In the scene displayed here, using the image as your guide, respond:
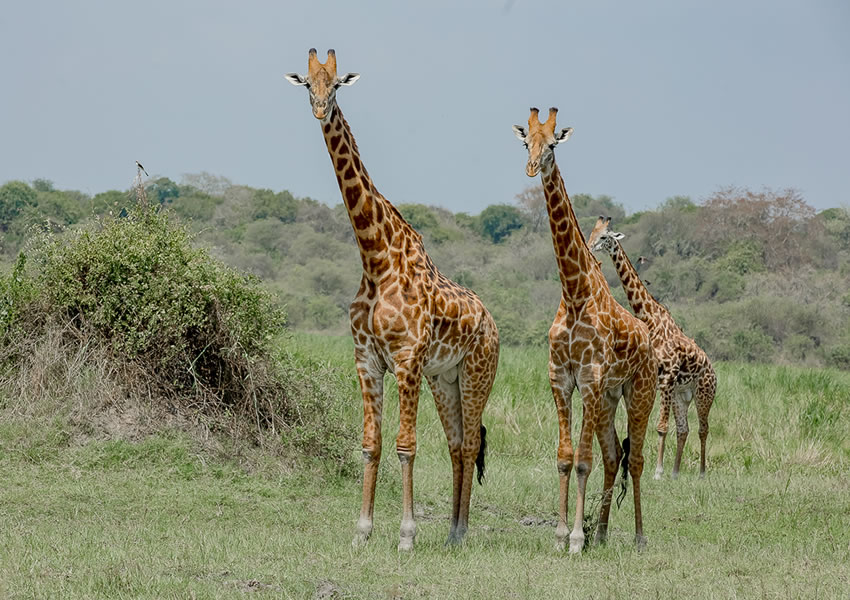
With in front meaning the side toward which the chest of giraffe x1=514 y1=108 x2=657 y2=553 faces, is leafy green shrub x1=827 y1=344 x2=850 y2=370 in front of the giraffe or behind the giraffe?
behind

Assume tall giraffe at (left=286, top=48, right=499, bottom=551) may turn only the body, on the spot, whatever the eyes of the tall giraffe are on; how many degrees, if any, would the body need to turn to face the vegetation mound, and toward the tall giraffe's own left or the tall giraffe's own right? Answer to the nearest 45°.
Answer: approximately 90° to the tall giraffe's own right

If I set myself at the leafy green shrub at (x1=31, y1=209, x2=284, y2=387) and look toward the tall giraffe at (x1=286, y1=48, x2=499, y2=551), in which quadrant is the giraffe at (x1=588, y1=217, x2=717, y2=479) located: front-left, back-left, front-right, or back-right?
front-left

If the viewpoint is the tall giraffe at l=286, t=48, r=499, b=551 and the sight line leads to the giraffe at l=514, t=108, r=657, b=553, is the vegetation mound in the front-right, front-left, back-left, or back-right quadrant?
back-left

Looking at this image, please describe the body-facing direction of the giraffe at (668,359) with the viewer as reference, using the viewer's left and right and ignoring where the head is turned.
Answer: facing the viewer and to the left of the viewer

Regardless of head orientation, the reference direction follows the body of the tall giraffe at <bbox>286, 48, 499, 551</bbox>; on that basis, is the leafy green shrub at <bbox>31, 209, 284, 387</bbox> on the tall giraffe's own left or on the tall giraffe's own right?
on the tall giraffe's own right

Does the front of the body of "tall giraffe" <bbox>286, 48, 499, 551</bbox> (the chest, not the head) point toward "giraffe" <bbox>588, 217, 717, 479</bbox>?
no

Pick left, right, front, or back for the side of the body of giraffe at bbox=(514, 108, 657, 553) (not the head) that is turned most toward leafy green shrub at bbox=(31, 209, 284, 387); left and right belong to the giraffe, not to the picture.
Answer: right

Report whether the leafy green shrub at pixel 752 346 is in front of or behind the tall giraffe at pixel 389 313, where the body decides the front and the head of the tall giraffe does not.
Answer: behind

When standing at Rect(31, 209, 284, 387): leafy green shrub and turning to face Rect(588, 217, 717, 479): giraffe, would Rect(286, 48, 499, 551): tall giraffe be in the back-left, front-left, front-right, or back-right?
front-right

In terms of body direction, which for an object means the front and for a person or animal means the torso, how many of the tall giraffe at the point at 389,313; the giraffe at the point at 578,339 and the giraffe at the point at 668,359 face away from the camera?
0

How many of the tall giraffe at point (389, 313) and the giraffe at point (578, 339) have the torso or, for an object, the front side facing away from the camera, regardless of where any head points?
0

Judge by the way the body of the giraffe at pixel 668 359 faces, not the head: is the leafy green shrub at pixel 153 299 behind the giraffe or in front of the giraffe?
in front

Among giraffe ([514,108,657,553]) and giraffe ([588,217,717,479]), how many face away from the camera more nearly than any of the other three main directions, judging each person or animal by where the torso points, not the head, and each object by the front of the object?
0

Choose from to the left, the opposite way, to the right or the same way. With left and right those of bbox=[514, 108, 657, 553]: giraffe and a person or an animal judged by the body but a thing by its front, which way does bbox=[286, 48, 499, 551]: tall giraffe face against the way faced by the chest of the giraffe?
the same way

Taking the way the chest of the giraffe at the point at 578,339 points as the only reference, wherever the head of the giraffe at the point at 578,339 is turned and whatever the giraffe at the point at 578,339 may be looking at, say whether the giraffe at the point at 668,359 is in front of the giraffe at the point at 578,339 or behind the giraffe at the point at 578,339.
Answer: behind

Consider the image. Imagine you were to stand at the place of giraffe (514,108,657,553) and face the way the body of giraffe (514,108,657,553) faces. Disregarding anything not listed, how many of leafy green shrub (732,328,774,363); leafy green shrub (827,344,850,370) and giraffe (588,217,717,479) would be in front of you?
0
